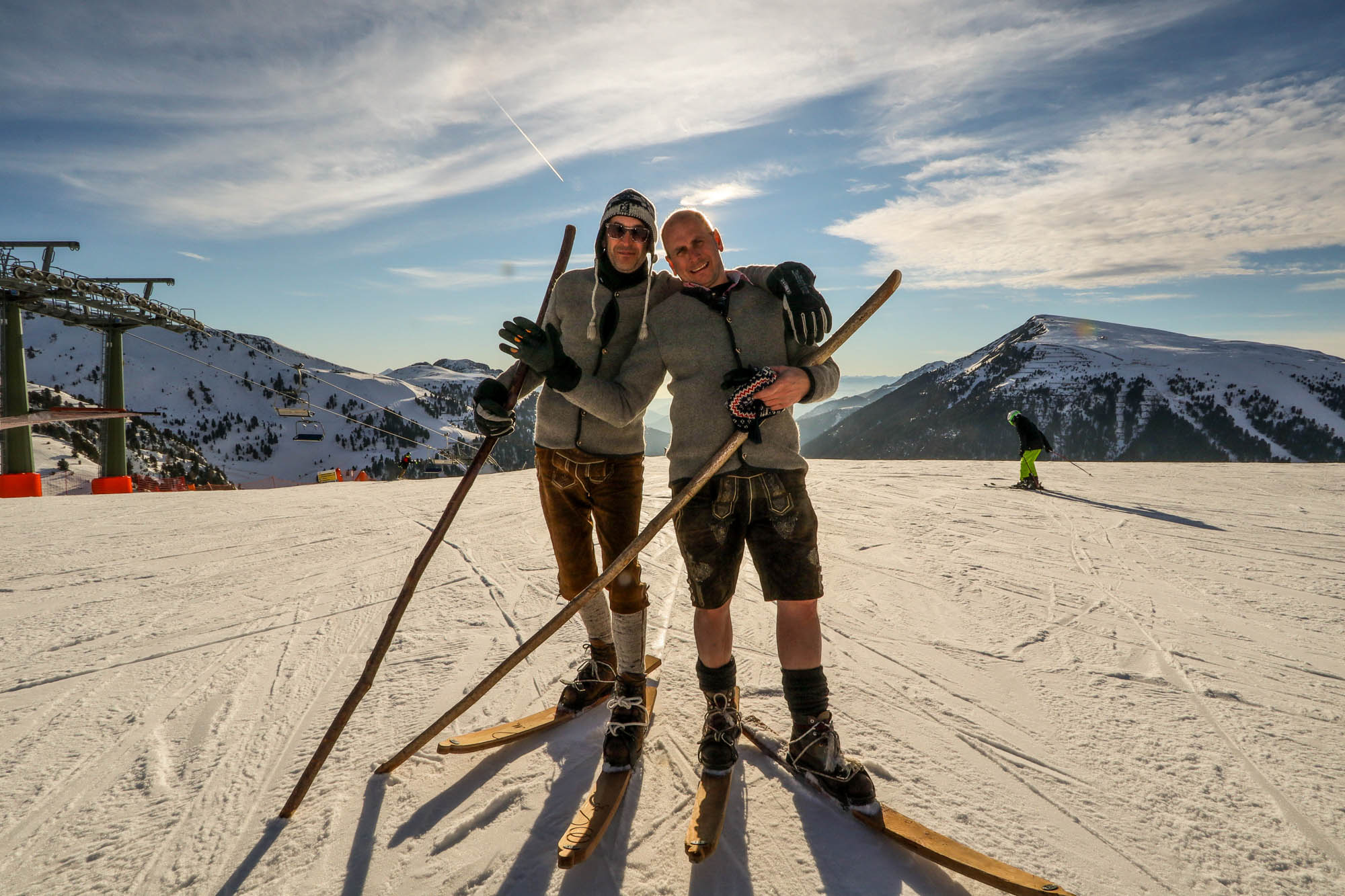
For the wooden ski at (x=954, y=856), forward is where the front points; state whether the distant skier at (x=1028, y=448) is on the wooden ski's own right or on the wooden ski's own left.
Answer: on the wooden ski's own left

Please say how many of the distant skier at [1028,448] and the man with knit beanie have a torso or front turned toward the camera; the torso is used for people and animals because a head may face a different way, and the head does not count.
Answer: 1

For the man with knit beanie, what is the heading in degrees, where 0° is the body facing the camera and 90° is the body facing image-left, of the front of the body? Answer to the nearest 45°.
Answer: approximately 0°
